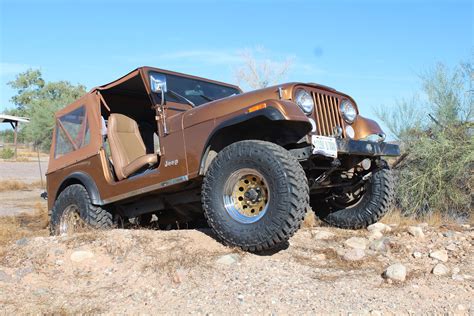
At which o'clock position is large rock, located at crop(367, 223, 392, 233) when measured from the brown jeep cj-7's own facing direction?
The large rock is roughly at 10 o'clock from the brown jeep cj-7.

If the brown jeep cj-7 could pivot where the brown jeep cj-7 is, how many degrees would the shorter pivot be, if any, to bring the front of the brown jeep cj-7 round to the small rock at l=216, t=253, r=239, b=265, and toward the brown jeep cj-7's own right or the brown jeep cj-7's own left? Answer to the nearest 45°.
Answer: approximately 45° to the brown jeep cj-7's own right

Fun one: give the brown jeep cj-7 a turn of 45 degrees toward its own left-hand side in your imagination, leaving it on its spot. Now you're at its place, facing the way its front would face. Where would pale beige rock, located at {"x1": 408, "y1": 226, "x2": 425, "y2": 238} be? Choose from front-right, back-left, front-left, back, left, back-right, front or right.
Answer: front

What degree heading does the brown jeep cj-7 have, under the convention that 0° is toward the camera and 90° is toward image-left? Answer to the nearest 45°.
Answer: approximately 315°

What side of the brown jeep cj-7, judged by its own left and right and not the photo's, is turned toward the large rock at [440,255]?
front

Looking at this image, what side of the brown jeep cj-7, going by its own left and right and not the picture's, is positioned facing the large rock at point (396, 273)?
front

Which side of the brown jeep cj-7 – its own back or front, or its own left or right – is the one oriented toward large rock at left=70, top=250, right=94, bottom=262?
right
